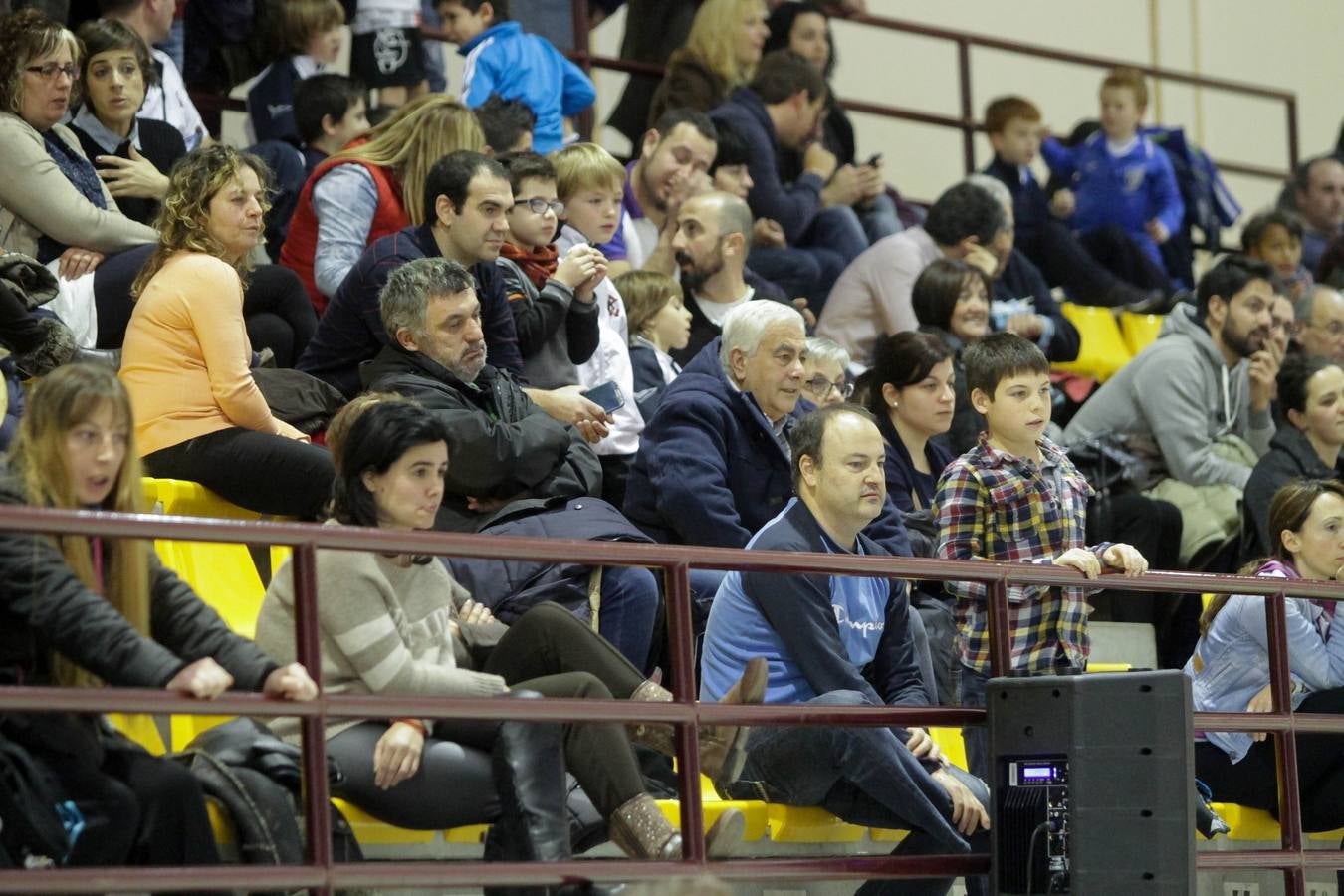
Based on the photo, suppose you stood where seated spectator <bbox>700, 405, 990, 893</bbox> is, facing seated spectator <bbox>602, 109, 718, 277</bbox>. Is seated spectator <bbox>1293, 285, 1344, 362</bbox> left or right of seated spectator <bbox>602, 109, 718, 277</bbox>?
right

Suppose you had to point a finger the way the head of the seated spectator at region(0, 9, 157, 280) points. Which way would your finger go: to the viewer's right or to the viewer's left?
to the viewer's right

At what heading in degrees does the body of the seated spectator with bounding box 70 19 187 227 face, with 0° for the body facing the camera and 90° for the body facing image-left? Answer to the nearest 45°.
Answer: approximately 0°

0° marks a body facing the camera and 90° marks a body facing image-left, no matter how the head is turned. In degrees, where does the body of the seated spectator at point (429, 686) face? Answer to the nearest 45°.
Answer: approximately 315°
